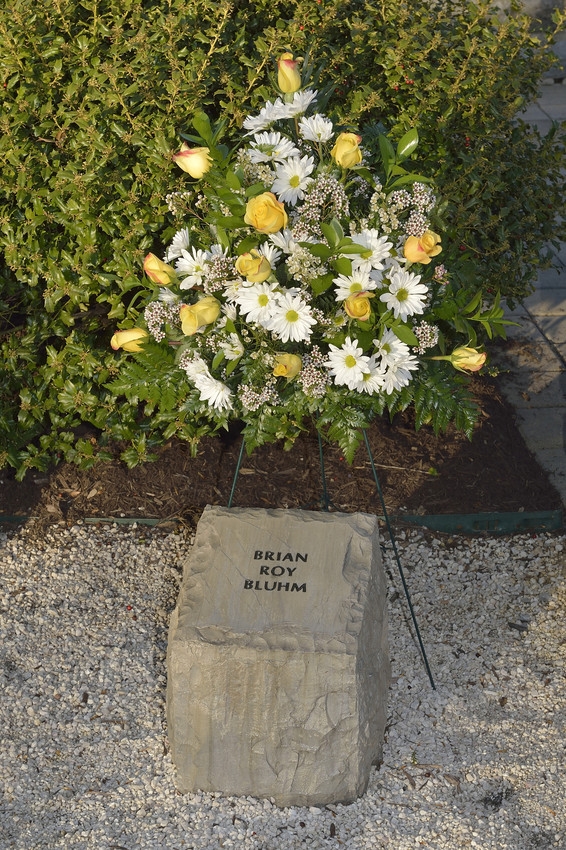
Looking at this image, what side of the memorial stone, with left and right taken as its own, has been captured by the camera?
front

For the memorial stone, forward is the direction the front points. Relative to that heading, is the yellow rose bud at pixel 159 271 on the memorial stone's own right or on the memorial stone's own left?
on the memorial stone's own right

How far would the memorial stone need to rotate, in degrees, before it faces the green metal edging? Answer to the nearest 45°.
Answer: approximately 180°
